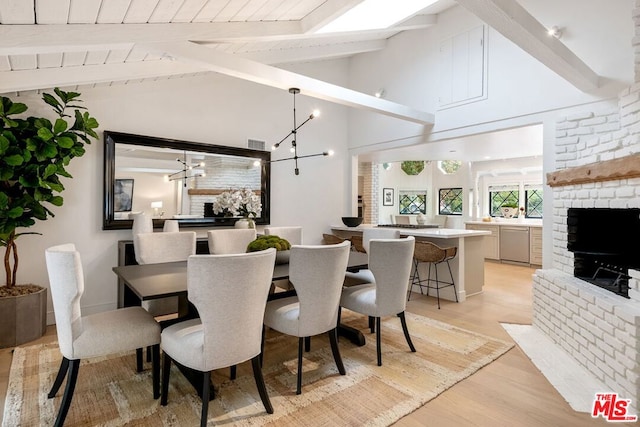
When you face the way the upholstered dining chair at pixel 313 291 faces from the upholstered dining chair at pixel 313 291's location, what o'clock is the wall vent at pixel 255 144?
The wall vent is roughly at 1 o'clock from the upholstered dining chair.

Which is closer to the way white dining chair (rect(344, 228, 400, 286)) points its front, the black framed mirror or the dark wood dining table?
the dark wood dining table

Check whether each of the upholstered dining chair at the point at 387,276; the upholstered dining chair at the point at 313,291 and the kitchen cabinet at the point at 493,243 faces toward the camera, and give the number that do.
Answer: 1

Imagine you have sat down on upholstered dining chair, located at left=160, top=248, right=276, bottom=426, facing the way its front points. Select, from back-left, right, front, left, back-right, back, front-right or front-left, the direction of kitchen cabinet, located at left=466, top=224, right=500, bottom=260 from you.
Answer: right

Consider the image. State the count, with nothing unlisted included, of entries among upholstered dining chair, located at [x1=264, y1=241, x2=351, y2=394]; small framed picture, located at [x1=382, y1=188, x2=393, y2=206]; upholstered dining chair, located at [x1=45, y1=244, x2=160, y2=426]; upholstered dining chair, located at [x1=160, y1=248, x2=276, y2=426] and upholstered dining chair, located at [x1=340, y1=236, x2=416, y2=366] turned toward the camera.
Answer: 1

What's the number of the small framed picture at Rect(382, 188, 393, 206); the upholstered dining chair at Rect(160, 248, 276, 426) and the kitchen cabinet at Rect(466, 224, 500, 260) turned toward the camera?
2

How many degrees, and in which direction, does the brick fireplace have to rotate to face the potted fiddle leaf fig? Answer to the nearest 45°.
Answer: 0° — it already faces it

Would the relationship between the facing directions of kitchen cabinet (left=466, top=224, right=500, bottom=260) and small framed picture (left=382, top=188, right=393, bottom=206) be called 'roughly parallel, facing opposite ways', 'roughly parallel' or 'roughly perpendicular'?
roughly parallel

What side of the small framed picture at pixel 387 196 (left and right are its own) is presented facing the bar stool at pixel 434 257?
front

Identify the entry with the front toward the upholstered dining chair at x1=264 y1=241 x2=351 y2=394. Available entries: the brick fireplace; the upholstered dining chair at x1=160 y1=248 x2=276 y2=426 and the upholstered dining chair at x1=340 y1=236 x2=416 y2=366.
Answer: the brick fireplace

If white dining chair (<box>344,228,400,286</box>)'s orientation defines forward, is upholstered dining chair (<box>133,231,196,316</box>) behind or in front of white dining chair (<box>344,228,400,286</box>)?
in front

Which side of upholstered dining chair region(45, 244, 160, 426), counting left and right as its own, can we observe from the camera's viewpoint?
right

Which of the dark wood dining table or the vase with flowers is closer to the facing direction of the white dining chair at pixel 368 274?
the dark wood dining table

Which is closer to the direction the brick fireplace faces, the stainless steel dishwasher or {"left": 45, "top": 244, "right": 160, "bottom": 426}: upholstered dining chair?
the upholstered dining chair

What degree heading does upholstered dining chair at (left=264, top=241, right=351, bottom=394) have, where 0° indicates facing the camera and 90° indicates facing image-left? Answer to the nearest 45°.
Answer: approximately 135°

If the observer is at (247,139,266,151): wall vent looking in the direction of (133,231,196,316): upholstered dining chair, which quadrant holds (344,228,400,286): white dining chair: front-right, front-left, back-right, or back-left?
front-left

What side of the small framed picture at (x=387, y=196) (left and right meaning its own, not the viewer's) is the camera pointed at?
front

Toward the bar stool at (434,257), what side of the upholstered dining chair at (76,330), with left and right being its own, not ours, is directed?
front

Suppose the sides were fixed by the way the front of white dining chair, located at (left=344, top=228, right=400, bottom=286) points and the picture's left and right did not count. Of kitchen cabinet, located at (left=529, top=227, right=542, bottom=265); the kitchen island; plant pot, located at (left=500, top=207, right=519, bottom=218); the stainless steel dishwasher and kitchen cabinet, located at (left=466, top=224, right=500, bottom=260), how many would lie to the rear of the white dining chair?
5
